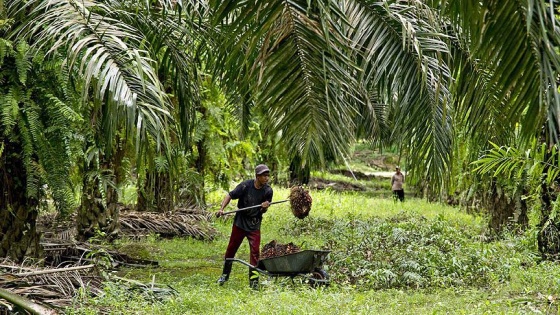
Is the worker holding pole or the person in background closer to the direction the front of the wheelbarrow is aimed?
the person in background

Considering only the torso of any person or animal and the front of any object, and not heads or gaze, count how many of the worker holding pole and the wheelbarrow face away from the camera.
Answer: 0

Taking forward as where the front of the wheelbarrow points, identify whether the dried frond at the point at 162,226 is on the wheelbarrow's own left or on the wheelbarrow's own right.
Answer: on the wheelbarrow's own left

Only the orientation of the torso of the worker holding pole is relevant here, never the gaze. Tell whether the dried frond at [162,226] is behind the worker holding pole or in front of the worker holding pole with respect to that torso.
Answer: behind

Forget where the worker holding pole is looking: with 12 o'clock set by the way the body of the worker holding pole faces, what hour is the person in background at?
The person in background is roughly at 8 o'clock from the worker holding pole.

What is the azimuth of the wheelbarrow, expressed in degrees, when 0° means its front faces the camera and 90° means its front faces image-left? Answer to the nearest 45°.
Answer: approximately 270°

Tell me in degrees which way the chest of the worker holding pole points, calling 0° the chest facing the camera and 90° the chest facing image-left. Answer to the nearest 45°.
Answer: approximately 315°

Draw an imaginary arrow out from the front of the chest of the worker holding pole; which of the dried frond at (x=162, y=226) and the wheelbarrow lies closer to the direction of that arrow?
the wheelbarrow

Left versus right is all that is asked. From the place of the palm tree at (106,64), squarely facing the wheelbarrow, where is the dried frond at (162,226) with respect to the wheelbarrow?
left

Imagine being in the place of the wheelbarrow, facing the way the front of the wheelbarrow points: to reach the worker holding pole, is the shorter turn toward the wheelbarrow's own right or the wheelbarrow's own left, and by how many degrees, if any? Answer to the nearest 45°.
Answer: approximately 135° to the wheelbarrow's own left
